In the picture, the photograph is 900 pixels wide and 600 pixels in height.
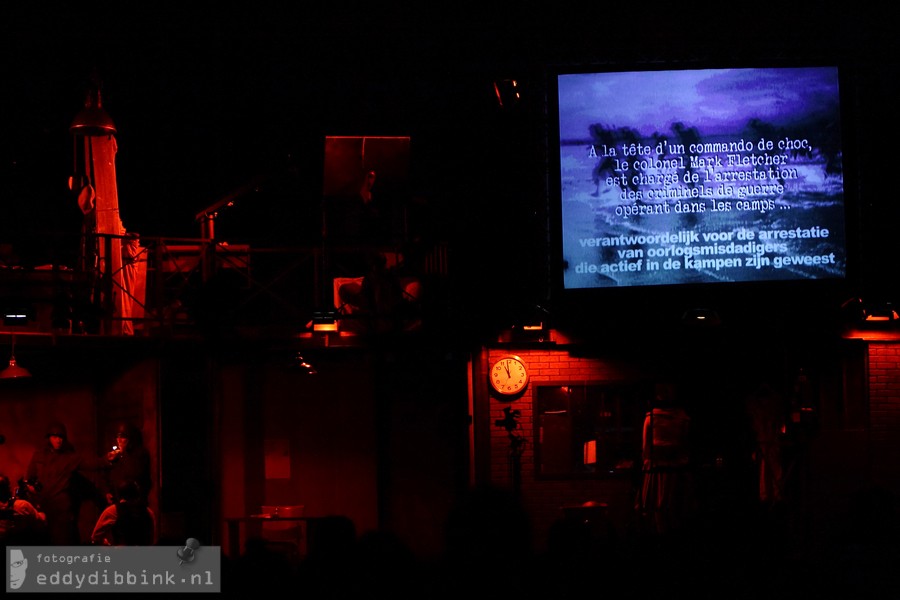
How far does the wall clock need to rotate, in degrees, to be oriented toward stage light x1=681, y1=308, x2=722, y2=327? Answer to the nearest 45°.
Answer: approximately 45° to its left

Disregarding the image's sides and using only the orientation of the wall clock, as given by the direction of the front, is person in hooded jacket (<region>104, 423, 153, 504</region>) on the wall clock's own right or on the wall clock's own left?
on the wall clock's own right

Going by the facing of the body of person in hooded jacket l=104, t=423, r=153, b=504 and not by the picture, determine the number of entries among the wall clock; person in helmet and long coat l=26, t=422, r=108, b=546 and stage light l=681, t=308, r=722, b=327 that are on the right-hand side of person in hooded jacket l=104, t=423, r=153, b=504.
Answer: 1

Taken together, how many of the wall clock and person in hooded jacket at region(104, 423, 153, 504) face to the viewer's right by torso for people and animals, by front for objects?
0

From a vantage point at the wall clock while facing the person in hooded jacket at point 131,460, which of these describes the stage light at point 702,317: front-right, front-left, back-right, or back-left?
back-left

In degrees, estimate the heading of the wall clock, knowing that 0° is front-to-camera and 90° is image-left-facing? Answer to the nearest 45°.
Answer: approximately 0°

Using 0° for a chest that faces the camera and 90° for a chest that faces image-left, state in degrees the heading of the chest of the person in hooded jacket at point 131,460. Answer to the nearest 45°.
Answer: approximately 45°

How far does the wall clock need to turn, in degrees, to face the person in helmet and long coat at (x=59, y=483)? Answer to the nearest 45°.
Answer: approximately 90° to its right
